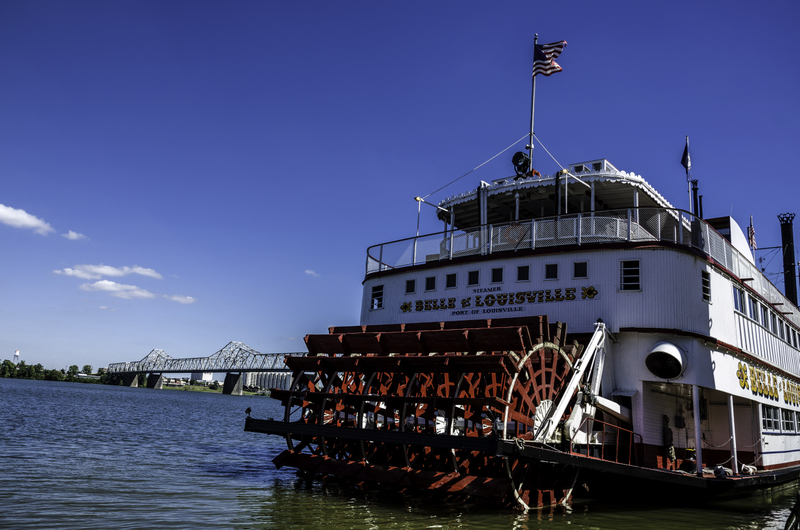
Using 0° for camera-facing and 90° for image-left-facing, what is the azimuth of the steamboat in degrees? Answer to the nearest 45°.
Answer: approximately 225°
